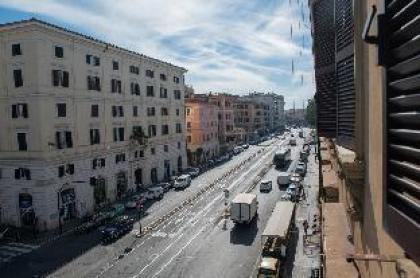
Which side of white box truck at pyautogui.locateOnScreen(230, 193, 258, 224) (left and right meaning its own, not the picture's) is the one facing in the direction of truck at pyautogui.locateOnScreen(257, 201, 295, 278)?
back

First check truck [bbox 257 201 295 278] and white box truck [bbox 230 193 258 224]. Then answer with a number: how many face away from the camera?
1

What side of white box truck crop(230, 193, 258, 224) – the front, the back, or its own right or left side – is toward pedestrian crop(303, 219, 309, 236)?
right

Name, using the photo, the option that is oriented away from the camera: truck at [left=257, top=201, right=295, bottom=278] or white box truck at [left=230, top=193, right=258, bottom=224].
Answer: the white box truck

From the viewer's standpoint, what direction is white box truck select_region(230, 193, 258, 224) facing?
away from the camera

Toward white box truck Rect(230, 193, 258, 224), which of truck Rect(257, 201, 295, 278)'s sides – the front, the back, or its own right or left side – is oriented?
back
